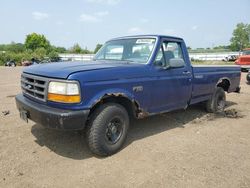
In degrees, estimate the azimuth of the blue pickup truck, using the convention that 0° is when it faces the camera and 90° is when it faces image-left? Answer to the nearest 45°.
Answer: approximately 45°
